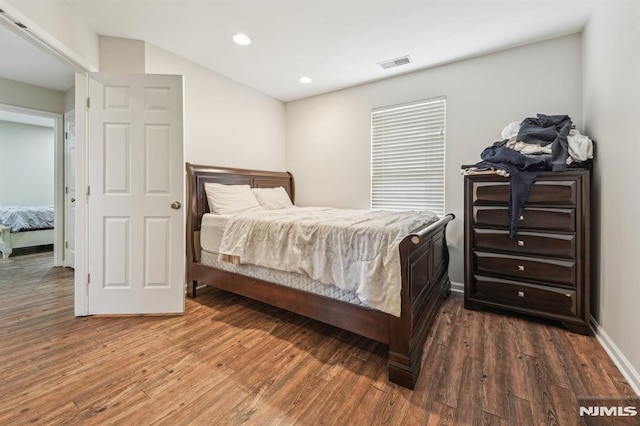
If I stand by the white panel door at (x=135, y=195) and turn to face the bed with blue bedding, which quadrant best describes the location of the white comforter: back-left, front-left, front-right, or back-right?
back-right

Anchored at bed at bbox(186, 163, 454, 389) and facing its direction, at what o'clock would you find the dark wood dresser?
The dark wood dresser is roughly at 10 o'clock from the bed.

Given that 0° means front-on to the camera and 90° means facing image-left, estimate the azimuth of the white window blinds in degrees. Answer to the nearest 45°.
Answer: approximately 45°

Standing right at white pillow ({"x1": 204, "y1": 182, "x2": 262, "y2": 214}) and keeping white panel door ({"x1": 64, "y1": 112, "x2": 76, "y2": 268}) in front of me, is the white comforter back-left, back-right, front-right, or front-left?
back-left

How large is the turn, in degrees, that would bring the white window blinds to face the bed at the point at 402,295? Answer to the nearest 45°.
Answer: approximately 45° to its right

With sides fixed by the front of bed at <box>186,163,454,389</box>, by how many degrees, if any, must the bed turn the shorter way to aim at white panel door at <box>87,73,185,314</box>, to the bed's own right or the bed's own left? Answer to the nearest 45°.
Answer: approximately 135° to the bed's own right

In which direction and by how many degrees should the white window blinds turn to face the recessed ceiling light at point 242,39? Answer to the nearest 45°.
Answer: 0° — it already faces it

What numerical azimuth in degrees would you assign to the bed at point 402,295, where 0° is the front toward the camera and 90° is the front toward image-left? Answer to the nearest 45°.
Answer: approximately 315°
